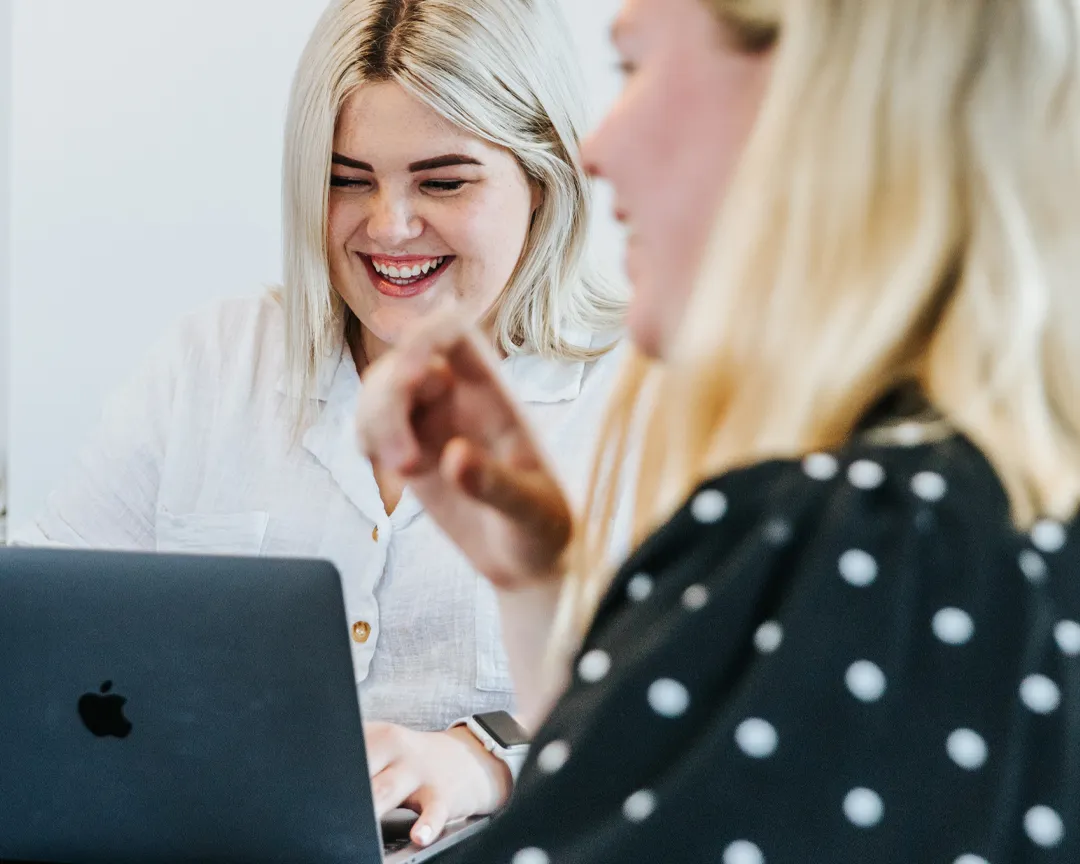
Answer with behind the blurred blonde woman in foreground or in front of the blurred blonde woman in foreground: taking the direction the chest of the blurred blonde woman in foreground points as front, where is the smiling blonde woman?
in front

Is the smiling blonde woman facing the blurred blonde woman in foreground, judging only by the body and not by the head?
yes

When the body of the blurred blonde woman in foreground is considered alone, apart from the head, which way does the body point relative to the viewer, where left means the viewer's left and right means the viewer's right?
facing away from the viewer and to the left of the viewer

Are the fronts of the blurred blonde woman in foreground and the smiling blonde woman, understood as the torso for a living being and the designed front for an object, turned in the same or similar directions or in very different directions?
very different directions

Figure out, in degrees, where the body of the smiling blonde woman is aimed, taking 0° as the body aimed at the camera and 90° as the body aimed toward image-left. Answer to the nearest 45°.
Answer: approximately 0°

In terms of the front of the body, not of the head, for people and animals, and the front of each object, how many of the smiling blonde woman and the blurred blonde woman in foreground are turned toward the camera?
1
